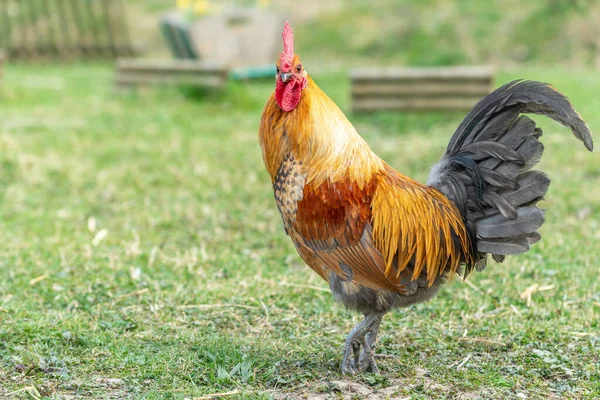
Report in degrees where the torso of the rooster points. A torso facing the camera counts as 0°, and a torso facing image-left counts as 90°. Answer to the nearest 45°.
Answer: approximately 90°

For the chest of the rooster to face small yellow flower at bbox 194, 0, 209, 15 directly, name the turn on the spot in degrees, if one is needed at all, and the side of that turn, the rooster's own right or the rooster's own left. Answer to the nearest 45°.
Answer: approximately 90° to the rooster's own right

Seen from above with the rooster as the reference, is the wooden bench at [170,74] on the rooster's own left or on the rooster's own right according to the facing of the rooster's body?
on the rooster's own right

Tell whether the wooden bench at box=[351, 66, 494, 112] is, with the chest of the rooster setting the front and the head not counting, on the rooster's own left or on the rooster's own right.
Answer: on the rooster's own right

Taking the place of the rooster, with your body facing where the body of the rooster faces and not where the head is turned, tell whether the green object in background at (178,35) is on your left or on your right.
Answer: on your right

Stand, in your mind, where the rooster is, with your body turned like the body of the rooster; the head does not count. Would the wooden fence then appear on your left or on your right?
on your right
